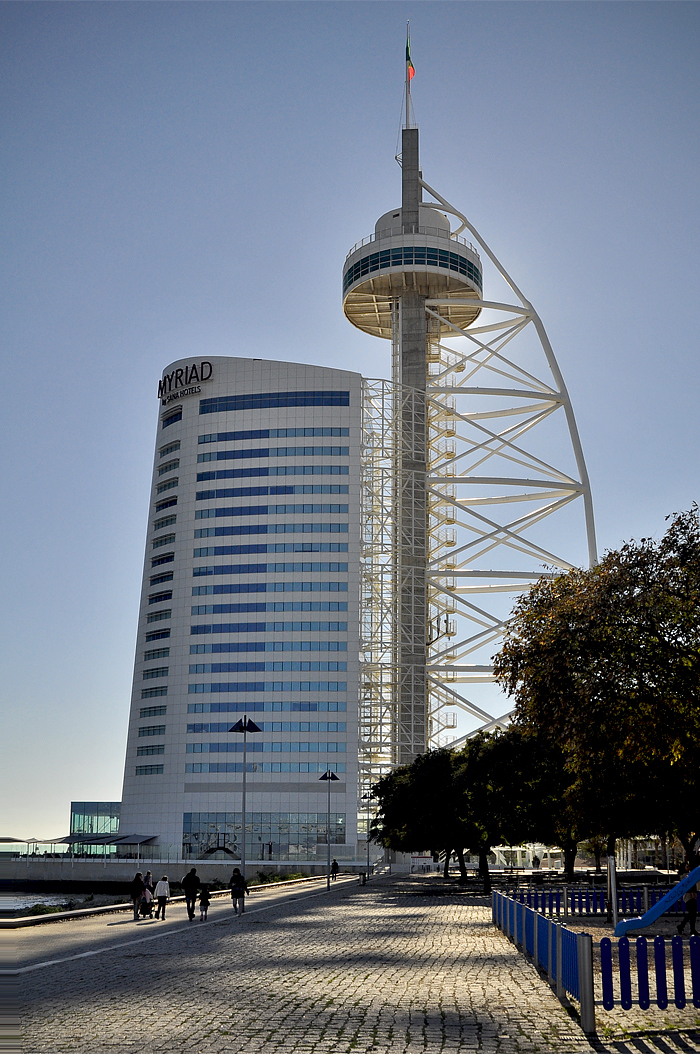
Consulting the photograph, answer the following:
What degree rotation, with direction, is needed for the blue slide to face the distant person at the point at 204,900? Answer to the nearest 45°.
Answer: approximately 45° to its right

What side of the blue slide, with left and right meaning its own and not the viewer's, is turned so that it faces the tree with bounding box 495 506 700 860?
right

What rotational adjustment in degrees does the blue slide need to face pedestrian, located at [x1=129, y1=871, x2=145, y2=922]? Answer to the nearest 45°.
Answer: approximately 45° to its right

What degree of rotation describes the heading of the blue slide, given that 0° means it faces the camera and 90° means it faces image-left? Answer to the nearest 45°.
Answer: approximately 90°

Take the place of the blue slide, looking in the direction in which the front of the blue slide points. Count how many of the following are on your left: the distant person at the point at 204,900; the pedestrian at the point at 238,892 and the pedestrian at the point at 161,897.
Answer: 0

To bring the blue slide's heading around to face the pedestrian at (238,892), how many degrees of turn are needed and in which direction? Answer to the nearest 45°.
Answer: approximately 45° to its right

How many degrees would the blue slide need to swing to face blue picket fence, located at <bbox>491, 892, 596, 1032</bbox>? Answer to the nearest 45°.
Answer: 0° — it already faces it

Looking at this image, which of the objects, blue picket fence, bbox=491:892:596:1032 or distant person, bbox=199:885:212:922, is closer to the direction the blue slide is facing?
the distant person
